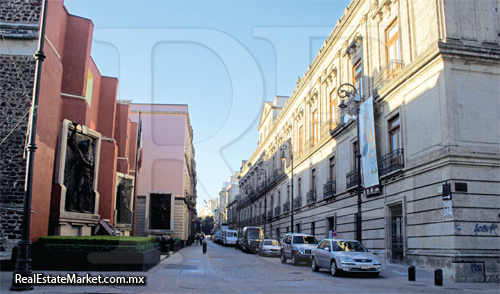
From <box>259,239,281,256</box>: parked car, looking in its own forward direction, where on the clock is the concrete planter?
The concrete planter is roughly at 2 o'clock from the parked car.

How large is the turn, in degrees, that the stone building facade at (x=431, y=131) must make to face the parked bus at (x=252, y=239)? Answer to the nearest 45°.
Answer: approximately 90° to its right

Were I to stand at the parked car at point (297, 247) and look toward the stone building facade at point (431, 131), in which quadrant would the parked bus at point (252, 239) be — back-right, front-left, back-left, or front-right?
back-left

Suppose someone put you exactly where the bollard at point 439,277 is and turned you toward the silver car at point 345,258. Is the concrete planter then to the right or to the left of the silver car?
left

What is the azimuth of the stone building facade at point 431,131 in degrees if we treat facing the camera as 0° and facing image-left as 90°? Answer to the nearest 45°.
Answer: approximately 45°

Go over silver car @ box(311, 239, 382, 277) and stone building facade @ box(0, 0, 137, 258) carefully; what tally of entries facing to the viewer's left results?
0

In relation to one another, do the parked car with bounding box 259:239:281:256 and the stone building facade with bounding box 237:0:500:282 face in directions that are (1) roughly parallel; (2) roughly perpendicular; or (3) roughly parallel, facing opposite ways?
roughly perpendicular

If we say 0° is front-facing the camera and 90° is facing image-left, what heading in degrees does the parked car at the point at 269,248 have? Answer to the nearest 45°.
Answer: approximately 315°

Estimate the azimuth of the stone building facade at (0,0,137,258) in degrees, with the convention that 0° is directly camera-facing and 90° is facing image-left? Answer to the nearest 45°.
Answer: approximately 315°

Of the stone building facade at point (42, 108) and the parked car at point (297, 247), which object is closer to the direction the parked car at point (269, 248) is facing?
the parked car

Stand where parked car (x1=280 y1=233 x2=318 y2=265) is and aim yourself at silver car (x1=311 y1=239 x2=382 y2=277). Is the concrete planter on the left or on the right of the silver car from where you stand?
right

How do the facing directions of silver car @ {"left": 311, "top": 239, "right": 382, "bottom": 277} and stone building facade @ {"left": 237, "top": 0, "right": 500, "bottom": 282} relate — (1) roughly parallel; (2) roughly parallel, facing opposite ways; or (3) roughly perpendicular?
roughly perpendicular
